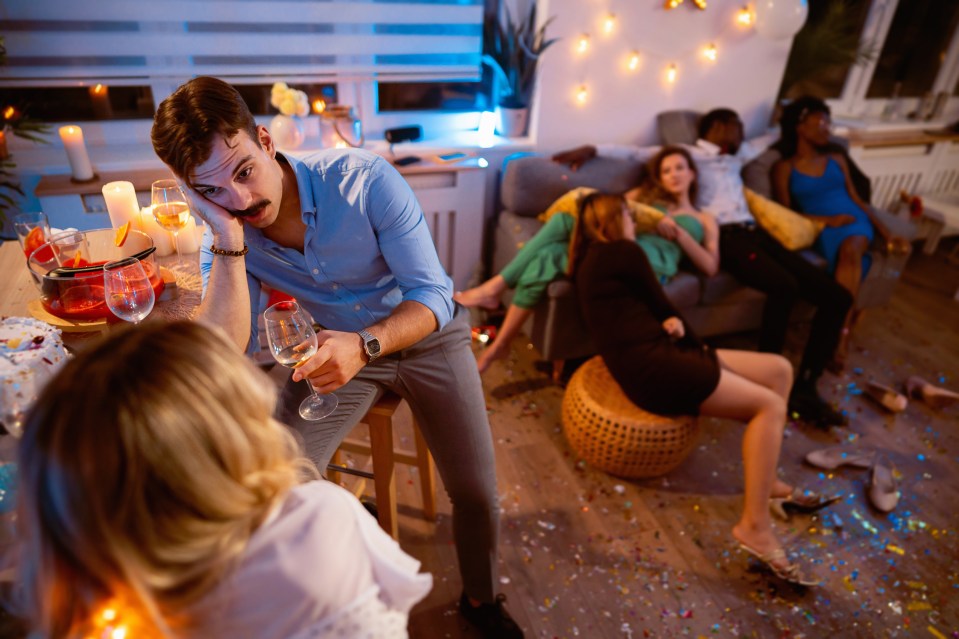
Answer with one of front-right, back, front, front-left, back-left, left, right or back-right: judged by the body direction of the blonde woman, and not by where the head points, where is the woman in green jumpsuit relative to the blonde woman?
right

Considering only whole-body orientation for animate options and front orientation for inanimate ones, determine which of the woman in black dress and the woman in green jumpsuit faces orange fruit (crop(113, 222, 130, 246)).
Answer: the woman in green jumpsuit

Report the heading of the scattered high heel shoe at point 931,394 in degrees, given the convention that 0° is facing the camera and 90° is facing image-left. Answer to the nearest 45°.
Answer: approximately 315°

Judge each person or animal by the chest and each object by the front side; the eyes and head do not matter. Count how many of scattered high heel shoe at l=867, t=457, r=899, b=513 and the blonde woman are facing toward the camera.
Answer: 1

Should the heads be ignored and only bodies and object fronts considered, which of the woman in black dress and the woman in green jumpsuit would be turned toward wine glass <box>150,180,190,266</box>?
the woman in green jumpsuit

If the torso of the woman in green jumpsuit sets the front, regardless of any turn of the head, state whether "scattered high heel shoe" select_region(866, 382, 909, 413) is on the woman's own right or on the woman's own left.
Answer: on the woman's own left

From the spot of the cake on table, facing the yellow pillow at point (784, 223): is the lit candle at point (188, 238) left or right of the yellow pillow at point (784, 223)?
left

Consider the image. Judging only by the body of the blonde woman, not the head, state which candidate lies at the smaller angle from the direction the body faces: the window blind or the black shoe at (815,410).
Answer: the window blind

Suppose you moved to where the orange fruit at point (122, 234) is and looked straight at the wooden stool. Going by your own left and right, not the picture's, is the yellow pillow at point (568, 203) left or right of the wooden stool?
left

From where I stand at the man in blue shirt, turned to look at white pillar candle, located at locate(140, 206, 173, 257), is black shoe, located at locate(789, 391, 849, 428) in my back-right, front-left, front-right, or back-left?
back-right

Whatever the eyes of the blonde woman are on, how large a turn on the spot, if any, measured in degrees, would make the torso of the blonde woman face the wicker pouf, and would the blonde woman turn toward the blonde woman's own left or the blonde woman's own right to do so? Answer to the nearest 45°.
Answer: approximately 90° to the blonde woman's own right
